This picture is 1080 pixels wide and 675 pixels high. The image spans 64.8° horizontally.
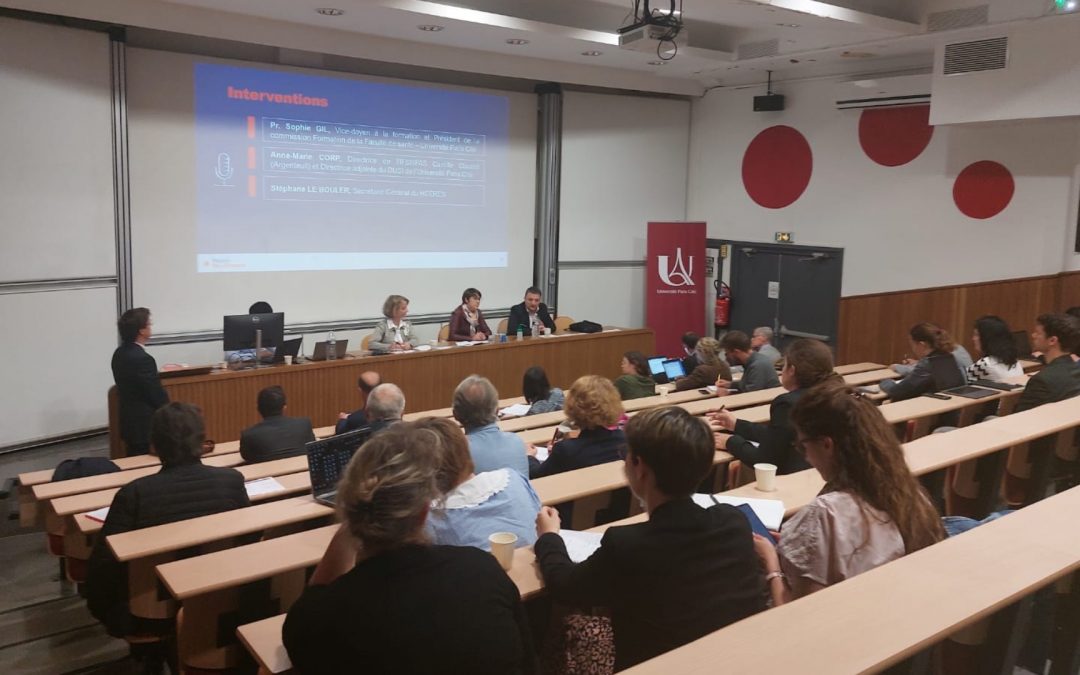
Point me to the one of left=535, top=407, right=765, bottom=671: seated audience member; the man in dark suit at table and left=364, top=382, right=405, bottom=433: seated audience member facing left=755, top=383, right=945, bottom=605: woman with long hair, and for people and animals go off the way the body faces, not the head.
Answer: the man in dark suit at table

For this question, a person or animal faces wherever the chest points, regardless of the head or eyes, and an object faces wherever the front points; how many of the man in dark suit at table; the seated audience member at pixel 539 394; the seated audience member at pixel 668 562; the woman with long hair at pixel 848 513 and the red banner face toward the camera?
2

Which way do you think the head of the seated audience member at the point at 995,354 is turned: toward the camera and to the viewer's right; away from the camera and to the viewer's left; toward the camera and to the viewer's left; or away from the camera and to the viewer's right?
away from the camera and to the viewer's left

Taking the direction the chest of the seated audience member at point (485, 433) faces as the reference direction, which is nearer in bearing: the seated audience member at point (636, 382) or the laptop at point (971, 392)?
the seated audience member

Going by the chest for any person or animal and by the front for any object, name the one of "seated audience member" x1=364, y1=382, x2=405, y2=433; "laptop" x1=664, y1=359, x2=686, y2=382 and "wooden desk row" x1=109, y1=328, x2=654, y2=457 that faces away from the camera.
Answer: the seated audience member

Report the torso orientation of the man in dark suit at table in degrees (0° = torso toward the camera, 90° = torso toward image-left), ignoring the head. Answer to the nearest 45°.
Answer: approximately 0°

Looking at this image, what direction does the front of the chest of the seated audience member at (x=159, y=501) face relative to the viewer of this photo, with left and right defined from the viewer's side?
facing away from the viewer

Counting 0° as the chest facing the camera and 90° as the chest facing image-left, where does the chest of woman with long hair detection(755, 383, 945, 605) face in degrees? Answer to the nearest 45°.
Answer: approximately 135°

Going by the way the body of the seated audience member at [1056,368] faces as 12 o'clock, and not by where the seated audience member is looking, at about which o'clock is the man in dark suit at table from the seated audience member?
The man in dark suit at table is roughly at 11 o'clock from the seated audience member.

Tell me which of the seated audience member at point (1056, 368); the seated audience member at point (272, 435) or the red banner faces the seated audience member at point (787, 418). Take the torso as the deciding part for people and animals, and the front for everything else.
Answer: the red banner

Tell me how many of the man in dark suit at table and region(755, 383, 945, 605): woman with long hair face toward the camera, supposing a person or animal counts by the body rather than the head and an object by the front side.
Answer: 1

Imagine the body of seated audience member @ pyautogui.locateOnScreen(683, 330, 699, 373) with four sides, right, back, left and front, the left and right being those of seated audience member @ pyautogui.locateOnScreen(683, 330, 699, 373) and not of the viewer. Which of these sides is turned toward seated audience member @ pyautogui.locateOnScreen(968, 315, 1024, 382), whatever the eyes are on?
back

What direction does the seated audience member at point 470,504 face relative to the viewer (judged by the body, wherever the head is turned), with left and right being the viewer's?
facing away from the viewer and to the left of the viewer

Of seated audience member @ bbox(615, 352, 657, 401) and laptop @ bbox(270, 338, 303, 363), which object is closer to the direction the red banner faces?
the seated audience member
